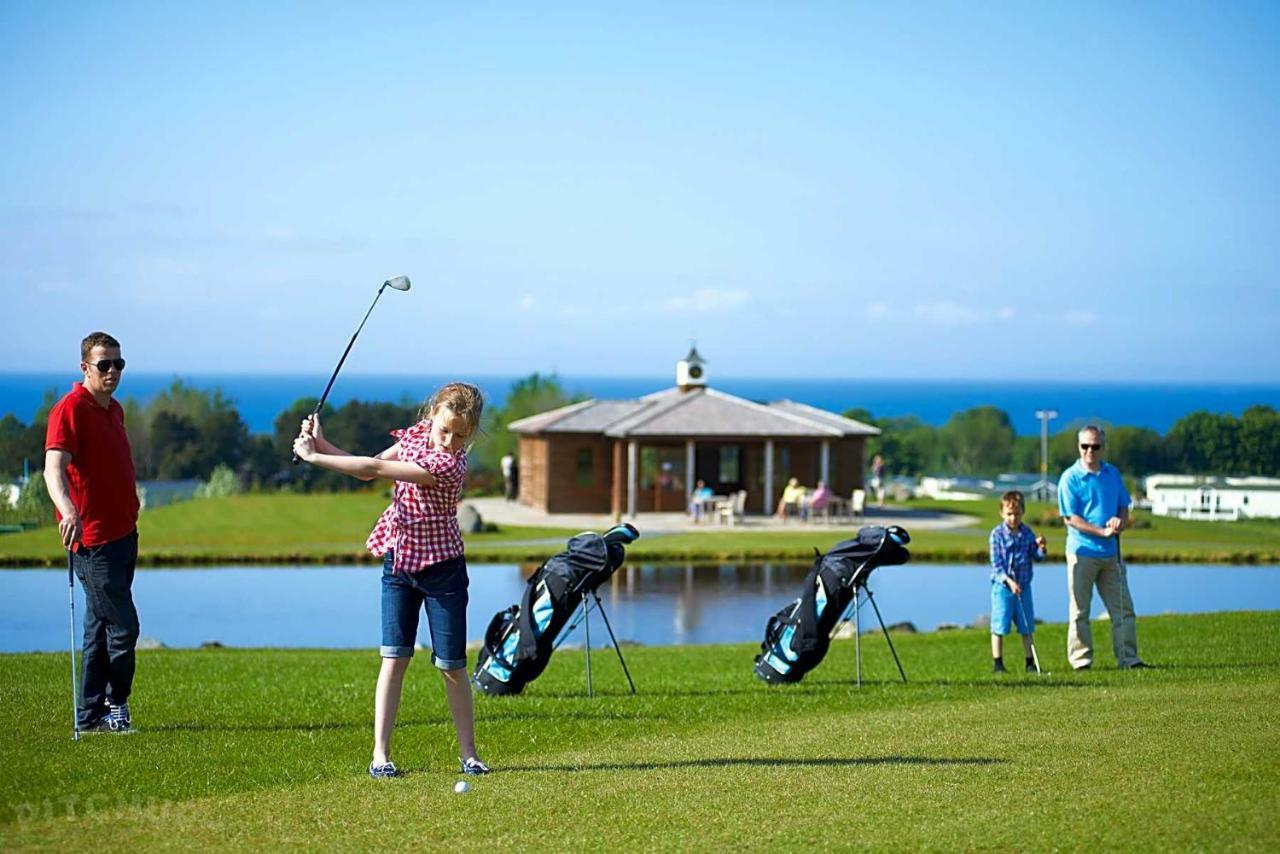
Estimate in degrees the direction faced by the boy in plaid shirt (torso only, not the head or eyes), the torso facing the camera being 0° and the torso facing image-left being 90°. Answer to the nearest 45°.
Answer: approximately 0°

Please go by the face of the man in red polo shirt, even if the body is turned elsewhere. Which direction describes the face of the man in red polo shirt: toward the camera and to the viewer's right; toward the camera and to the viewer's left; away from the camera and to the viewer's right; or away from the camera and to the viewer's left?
toward the camera and to the viewer's right

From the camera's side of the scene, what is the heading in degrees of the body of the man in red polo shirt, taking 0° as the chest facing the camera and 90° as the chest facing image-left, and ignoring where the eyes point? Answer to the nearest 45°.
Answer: approximately 315°

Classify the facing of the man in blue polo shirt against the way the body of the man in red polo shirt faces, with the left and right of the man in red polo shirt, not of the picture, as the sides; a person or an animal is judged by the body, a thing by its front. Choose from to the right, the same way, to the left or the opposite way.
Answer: to the right

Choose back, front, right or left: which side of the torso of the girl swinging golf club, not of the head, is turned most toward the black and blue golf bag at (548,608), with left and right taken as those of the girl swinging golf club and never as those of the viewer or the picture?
back

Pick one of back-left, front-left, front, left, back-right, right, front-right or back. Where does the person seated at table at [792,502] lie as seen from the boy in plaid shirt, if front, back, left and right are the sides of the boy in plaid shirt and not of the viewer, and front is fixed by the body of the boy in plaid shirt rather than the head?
back

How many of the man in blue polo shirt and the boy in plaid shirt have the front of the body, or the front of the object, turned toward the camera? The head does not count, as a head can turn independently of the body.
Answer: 2

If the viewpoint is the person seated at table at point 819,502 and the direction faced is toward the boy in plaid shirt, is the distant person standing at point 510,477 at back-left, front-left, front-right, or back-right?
back-right

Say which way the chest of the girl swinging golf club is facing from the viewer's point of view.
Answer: toward the camera

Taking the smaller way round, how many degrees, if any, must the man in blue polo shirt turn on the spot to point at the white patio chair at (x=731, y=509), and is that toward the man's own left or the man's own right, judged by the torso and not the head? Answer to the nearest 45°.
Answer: approximately 180°

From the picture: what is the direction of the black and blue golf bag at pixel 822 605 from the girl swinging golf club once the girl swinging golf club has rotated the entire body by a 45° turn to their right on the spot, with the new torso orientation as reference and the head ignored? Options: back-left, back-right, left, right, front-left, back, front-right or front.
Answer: back

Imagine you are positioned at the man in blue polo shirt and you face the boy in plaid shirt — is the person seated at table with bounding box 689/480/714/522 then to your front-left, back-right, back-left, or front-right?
front-right

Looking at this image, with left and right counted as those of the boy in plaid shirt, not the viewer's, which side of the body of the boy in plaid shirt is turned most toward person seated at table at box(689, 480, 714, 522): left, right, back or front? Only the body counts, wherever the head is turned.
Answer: back

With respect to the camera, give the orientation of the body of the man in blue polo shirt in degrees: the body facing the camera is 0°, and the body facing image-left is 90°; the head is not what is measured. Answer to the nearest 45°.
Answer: approximately 0°

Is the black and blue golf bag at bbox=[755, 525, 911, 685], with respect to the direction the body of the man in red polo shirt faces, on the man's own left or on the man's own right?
on the man's own left

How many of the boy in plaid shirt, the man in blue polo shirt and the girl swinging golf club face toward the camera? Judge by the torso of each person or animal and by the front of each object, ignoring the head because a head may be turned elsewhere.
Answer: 3
